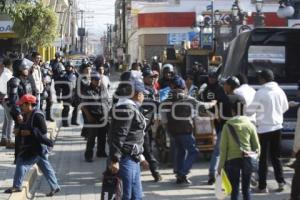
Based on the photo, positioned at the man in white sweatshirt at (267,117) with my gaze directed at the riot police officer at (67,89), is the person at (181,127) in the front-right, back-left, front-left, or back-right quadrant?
front-left

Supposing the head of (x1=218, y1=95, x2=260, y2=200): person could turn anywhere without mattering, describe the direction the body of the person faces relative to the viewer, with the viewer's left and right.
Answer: facing away from the viewer

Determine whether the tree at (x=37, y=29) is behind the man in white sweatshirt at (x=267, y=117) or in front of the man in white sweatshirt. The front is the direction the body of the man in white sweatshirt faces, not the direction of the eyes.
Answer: in front

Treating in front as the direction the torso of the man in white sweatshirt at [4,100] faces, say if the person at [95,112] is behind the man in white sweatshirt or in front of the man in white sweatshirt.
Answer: in front

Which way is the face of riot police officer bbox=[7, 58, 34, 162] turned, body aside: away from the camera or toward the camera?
toward the camera

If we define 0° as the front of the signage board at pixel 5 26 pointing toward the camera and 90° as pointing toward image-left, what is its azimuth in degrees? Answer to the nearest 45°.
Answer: approximately 0°

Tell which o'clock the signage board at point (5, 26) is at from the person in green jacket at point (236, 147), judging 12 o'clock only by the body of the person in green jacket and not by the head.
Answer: The signage board is roughly at 11 o'clock from the person in green jacket.

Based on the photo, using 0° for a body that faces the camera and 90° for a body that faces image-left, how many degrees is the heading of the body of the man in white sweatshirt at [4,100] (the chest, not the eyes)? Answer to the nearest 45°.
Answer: approximately 270°
